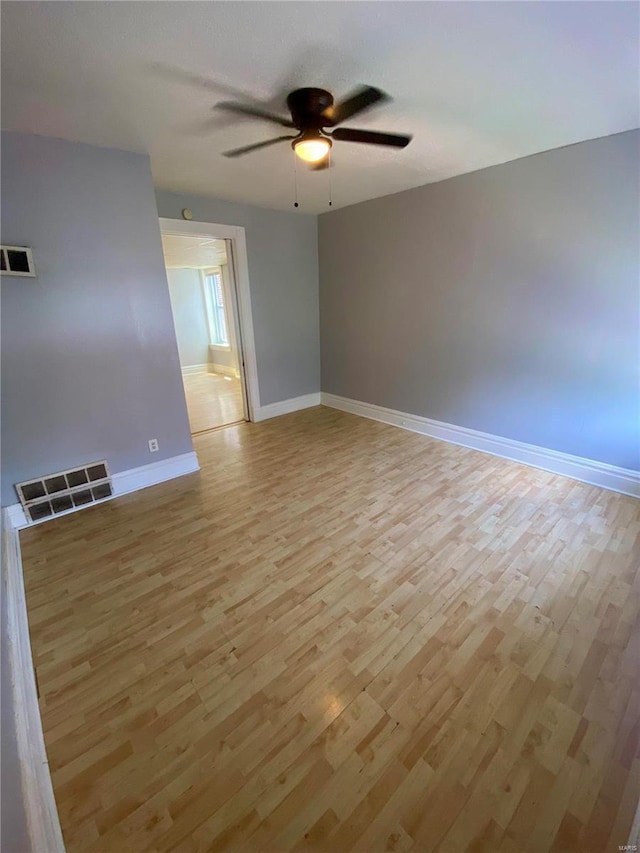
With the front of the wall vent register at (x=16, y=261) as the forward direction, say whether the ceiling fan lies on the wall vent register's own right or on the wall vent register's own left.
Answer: on the wall vent register's own left

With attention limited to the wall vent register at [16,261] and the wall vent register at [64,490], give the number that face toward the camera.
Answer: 2

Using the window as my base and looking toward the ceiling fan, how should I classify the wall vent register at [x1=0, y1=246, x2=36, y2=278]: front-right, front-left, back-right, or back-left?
front-right

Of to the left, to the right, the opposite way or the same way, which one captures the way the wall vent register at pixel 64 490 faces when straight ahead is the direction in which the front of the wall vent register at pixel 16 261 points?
the same way

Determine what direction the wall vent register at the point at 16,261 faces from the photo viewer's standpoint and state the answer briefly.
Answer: facing the viewer

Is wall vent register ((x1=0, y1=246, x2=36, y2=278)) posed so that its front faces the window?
no

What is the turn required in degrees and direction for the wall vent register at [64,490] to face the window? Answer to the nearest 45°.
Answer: approximately 135° to its left

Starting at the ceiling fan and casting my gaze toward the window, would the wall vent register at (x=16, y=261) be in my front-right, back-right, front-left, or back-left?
front-left
